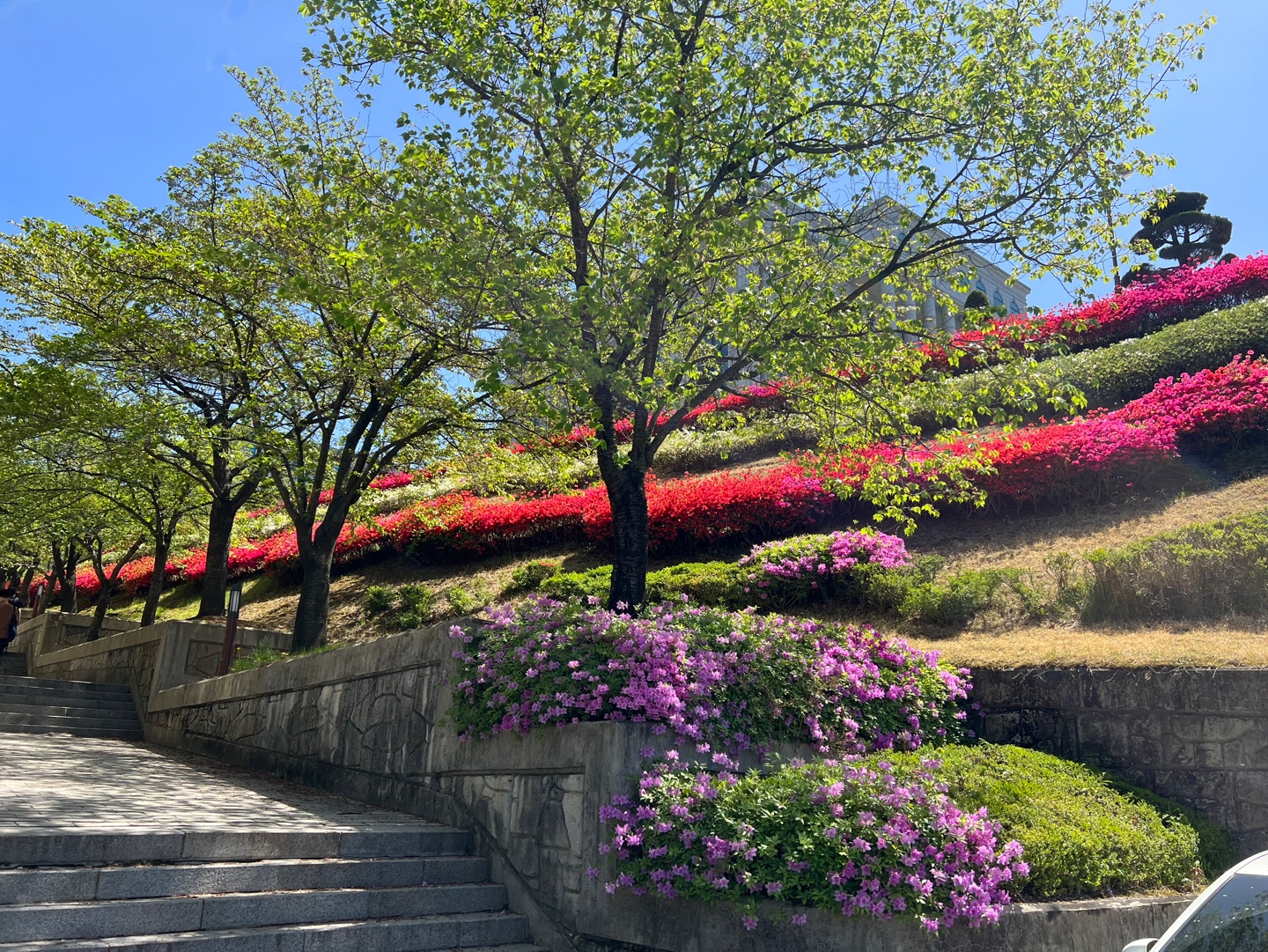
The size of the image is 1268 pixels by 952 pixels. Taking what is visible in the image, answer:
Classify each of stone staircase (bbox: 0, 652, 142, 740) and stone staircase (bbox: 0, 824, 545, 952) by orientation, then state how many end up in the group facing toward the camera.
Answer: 2

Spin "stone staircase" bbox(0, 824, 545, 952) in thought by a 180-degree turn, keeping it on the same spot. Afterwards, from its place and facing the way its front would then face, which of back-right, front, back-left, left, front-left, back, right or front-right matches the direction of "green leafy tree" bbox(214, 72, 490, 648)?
front

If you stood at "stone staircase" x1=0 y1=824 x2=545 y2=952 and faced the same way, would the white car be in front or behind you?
in front

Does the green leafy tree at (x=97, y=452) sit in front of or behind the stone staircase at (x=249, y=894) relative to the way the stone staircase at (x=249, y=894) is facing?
behind

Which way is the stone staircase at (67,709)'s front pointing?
toward the camera

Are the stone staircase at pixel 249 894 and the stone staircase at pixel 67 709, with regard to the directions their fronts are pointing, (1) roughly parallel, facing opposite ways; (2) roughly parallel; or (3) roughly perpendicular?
roughly parallel

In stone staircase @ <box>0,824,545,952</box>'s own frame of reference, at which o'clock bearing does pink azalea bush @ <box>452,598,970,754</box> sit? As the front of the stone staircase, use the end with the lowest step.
The pink azalea bush is roughly at 9 o'clock from the stone staircase.

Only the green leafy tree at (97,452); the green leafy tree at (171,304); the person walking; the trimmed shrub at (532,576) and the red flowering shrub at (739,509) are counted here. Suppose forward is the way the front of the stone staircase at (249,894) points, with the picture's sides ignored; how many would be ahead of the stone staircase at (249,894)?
0

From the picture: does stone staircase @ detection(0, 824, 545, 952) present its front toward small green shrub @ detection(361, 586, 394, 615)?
no

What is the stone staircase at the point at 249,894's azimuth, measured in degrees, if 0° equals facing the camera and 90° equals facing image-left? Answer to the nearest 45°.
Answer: approximately 0°

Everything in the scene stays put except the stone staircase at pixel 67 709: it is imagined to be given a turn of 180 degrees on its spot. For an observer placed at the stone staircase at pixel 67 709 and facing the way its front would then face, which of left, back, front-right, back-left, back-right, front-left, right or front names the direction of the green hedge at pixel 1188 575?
back-right

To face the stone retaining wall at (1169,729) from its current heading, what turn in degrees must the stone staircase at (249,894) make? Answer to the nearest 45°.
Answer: approximately 90° to its left

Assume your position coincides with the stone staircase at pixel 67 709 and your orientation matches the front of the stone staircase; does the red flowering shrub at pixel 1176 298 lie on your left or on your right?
on your left
